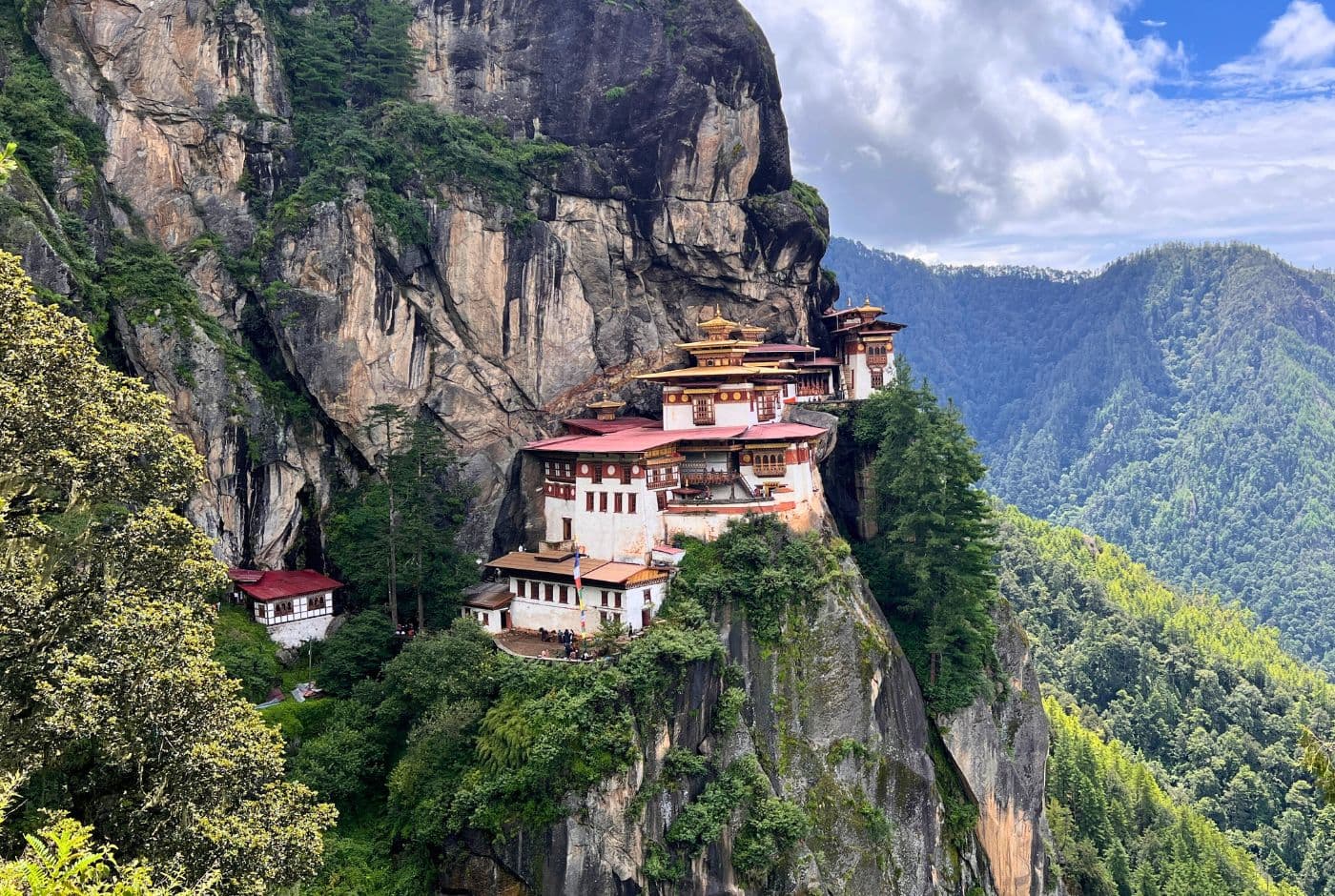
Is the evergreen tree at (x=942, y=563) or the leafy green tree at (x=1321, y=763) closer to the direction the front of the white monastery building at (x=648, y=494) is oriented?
the leafy green tree

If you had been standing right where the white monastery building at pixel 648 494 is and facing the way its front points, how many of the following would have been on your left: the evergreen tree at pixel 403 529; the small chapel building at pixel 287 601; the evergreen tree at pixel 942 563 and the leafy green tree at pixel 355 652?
1

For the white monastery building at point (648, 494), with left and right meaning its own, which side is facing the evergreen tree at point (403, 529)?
right

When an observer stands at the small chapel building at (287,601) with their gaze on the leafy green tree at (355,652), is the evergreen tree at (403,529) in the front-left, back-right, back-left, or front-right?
front-left

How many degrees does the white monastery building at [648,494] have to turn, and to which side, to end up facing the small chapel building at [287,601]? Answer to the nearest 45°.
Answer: approximately 90° to its right

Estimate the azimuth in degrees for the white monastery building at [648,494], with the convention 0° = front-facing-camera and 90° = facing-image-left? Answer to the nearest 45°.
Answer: approximately 0°

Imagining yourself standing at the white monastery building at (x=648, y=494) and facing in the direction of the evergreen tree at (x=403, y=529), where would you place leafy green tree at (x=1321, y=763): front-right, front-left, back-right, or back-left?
back-left

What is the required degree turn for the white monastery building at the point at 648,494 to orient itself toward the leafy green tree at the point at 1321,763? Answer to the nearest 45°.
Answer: approximately 45° to its left

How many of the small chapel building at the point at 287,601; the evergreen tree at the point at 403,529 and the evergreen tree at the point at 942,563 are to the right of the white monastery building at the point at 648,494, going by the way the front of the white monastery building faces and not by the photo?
2

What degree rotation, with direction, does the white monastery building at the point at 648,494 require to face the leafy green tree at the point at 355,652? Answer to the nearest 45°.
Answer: approximately 45° to its right

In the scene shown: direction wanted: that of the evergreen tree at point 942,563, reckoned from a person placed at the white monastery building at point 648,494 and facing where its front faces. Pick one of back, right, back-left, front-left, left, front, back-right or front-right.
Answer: left
